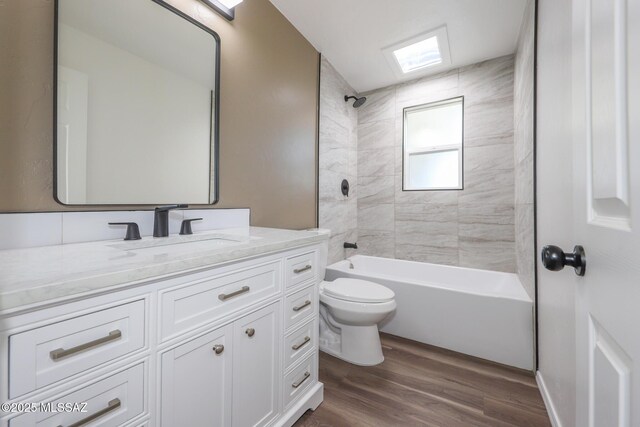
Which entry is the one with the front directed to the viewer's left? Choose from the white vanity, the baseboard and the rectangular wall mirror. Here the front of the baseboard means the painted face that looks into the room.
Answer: the baseboard

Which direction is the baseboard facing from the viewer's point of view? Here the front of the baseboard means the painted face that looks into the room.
to the viewer's left

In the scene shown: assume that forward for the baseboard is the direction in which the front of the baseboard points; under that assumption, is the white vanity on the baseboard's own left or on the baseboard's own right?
on the baseboard's own left

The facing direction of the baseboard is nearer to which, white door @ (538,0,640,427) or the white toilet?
the white toilet
